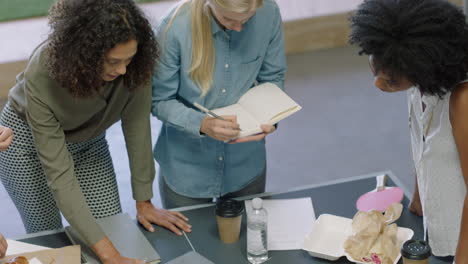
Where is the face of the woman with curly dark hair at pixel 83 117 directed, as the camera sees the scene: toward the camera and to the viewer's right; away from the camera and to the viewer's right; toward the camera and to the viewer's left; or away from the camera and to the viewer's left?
toward the camera and to the viewer's right

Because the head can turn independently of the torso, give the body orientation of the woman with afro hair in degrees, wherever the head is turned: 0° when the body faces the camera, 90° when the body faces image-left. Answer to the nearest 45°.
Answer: approximately 45°

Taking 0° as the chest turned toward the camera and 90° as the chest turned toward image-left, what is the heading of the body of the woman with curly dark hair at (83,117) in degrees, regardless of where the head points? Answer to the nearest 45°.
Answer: approximately 315°

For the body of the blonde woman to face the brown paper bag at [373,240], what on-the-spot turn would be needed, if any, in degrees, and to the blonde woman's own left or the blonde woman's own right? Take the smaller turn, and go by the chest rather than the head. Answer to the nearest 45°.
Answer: approximately 45° to the blonde woman's own left

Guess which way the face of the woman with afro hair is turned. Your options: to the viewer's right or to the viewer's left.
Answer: to the viewer's left

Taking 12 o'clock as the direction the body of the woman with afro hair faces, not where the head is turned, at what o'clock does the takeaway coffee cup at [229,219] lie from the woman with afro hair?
The takeaway coffee cup is roughly at 1 o'clock from the woman with afro hair.

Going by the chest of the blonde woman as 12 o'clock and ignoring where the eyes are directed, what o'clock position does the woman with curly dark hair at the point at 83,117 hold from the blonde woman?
The woman with curly dark hair is roughly at 2 o'clock from the blonde woman.
